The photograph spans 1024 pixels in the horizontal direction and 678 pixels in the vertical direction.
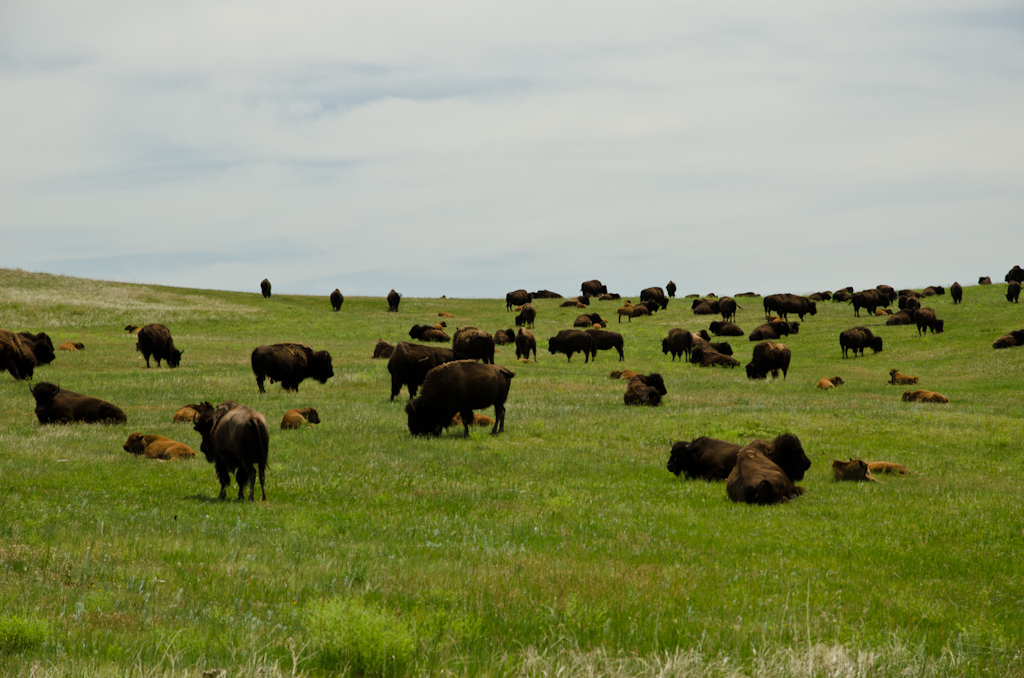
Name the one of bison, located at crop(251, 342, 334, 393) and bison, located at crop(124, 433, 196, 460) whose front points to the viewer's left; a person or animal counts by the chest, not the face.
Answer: bison, located at crop(124, 433, 196, 460)

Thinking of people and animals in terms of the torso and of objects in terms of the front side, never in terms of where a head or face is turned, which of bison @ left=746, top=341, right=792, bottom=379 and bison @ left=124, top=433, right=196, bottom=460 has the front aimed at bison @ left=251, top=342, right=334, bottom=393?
bison @ left=746, top=341, right=792, bottom=379

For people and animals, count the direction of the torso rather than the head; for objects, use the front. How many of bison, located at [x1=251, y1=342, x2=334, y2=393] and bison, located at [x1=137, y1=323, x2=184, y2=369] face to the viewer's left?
0

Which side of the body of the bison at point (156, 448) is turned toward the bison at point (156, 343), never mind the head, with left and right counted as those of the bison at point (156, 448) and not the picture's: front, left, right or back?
right

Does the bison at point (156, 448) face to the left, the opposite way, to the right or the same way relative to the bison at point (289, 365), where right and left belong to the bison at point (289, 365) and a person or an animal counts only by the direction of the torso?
the opposite way

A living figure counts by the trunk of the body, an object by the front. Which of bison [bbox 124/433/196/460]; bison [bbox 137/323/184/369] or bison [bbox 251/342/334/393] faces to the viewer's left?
bison [bbox 124/433/196/460]

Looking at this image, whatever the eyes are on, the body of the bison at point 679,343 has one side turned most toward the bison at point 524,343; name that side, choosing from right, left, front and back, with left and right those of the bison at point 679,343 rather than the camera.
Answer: front

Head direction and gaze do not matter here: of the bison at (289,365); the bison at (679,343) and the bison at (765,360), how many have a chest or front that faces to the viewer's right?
1
